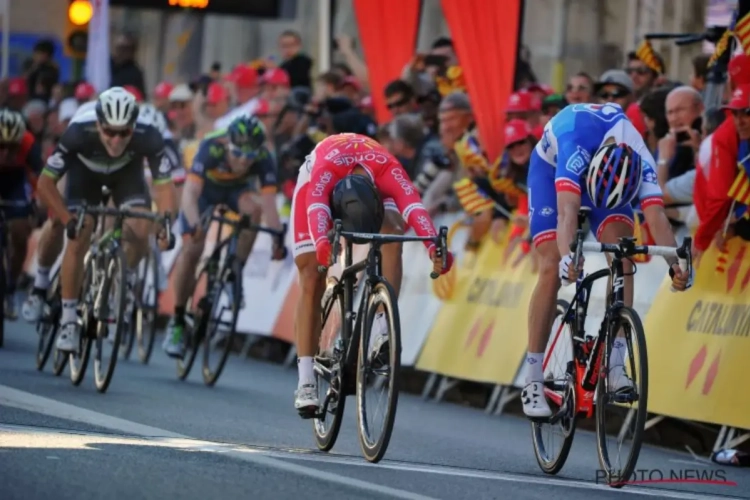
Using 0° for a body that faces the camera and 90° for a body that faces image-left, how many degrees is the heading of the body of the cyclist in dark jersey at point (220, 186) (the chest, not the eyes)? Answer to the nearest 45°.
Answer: approximately 0°

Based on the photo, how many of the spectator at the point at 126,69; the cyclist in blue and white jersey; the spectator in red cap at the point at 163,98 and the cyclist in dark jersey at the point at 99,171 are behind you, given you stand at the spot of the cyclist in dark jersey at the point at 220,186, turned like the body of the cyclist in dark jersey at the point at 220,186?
2

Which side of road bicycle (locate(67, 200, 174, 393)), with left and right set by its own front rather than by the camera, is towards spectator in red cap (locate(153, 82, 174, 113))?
back

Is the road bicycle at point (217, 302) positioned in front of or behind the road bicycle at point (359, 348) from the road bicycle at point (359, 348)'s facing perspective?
behind

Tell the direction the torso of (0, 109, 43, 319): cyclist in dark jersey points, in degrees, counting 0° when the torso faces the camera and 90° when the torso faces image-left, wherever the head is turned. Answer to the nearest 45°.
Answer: approximately 0°

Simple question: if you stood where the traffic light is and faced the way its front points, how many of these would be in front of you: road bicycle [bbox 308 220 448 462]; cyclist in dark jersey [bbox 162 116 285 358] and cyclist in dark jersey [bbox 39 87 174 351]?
3

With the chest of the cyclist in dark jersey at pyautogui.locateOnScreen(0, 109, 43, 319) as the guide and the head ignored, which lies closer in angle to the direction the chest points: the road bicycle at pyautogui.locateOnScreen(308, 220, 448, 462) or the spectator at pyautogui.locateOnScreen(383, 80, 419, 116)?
the road bicycle

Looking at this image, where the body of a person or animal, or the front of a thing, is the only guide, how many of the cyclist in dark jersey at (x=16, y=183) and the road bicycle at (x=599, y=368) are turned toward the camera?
2

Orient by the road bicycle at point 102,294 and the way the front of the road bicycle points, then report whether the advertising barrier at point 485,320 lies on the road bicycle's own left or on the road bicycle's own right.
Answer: on the road bicycle's own left
